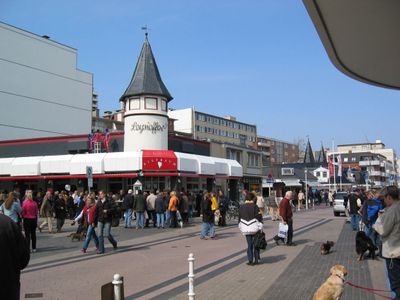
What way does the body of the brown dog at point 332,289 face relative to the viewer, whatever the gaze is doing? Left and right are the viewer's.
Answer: facing away from the viewer and to the right of the viewer

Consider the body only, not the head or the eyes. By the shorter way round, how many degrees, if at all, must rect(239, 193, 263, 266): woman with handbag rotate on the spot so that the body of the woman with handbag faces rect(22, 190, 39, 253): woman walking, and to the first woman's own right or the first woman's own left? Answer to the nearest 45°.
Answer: approximately 90° to the first woman's own left

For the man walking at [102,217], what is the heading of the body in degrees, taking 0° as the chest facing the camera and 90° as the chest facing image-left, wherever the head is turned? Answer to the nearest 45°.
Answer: approximately 45°

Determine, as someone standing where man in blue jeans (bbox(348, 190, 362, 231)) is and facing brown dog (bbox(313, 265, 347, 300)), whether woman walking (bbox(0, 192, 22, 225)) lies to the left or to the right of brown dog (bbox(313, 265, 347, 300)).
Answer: right

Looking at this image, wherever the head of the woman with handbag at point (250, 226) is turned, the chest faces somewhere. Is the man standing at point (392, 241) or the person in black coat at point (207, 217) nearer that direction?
the person in black coat

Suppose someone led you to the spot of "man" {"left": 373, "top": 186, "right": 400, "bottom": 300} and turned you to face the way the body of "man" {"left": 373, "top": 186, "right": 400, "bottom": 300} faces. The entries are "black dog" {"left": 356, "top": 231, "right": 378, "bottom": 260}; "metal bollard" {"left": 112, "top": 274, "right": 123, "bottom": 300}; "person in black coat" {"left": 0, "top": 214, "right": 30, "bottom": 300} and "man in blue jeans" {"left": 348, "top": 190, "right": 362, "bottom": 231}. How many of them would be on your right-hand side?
2

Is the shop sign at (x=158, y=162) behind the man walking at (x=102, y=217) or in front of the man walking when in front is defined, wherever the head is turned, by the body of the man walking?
behind

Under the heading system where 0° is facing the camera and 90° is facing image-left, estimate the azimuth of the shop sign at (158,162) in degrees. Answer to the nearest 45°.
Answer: approximately 0°

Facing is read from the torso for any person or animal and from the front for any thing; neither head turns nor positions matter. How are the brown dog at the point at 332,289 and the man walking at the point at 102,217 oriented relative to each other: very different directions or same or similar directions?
very different directions

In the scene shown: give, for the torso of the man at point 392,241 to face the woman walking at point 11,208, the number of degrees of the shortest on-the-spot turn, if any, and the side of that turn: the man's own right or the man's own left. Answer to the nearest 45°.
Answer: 0° — they already face them

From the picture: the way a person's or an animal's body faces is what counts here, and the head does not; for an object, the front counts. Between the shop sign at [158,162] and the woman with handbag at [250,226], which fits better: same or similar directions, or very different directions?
very different directions

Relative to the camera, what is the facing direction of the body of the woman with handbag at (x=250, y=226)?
away from the camera

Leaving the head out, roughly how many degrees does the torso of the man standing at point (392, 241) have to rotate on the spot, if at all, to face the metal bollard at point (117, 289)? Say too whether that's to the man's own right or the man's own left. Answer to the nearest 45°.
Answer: approximately 45° to the man's own left
